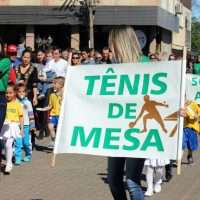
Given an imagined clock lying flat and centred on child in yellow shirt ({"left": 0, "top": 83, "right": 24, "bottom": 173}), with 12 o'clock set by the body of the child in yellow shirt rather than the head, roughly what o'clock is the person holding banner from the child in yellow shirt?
The person holding banner is roughly at 10 o'clock from the child in yellow shirt.

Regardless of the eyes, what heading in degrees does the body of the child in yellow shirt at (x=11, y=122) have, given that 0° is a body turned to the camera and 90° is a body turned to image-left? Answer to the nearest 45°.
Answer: approximately 45°

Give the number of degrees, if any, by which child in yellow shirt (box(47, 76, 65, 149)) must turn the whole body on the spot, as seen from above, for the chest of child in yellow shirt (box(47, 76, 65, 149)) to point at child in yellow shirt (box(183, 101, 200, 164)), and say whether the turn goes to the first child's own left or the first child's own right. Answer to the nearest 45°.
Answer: approximately 90° to the first child's own left

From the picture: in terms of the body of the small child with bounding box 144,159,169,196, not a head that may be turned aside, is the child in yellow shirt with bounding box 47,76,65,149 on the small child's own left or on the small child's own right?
on the small child's own right
